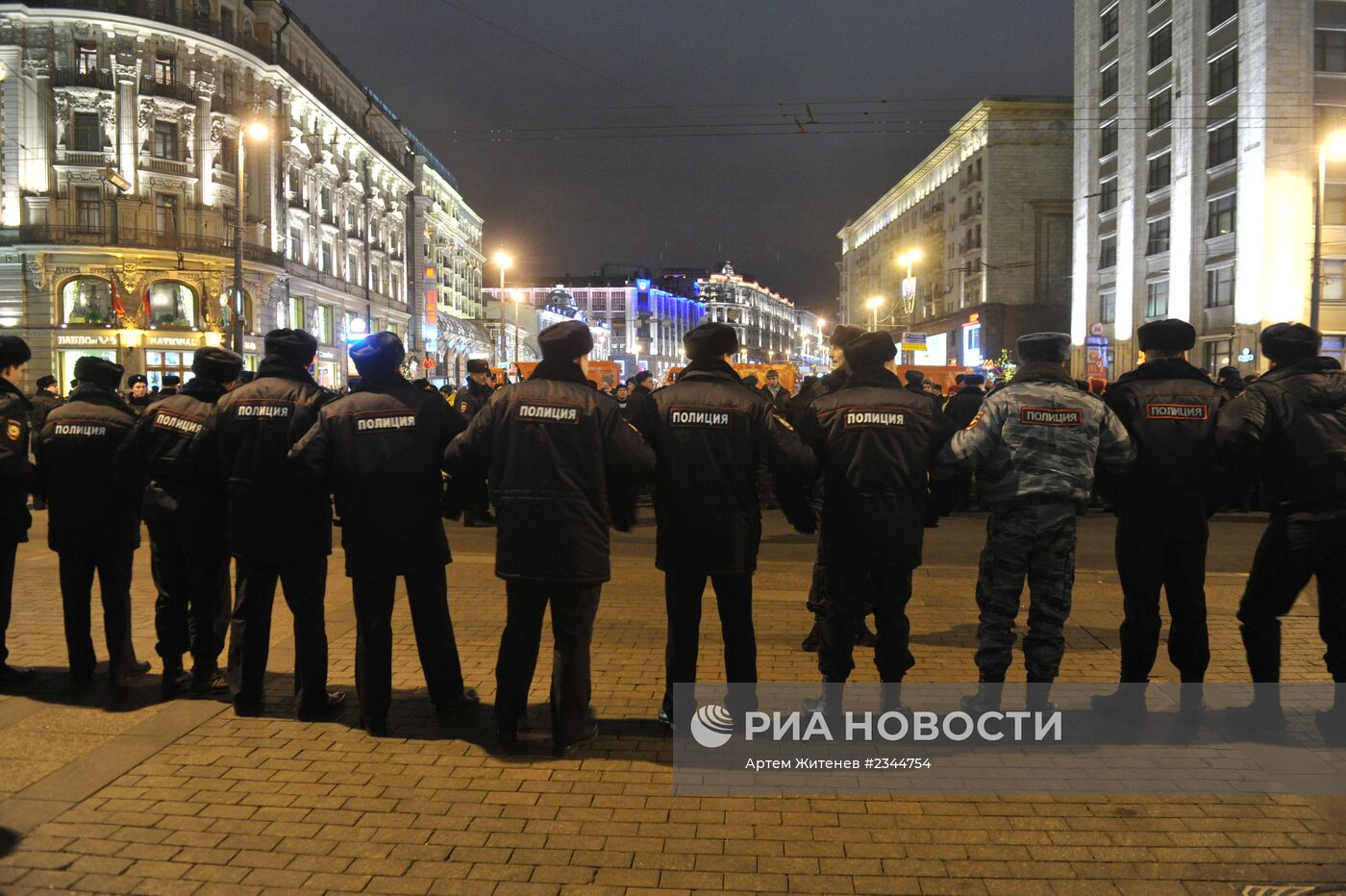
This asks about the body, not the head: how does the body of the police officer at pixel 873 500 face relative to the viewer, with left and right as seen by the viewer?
facing away from the viewer

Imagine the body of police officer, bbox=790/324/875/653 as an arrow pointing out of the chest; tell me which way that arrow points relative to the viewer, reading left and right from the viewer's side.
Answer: facing the viewer and to the left of the viewer

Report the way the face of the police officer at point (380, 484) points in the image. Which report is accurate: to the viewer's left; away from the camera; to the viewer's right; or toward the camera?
away from the camera

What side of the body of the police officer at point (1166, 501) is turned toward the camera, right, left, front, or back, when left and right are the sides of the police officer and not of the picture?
back

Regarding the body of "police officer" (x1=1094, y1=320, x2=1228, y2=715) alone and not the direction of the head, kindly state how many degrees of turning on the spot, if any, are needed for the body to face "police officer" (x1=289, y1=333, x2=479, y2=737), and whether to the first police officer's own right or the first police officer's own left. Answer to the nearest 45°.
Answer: approximately 135° to the first police officer's own left

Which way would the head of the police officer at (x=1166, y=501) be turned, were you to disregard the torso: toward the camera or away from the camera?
away from the camera

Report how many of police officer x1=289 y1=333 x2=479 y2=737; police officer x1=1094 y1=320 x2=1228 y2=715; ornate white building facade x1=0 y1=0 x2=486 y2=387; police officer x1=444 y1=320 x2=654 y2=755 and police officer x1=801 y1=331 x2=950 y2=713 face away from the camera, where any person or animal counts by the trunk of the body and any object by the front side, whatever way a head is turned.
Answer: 4

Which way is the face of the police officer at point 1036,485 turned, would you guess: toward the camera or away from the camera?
away from the camera

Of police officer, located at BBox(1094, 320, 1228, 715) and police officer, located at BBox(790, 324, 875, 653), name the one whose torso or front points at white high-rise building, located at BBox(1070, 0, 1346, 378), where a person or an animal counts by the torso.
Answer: police officer, located at BBox(1094, 320, 1228, 715)

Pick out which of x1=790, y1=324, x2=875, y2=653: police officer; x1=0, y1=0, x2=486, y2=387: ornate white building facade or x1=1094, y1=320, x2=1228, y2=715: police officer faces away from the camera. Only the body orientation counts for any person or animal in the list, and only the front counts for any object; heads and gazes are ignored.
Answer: x1=1094, y1=320, x2=1228, y2=715: police officer

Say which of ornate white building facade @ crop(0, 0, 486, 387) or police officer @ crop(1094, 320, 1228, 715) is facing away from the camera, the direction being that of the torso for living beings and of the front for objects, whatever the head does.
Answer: the police officer

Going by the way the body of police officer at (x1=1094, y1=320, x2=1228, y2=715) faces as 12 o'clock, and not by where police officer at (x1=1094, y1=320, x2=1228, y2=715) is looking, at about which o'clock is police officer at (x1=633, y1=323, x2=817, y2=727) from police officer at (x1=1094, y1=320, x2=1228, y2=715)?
police officer at (x1=633, y1=323, x2=817, y2=727) is roughly at 8 o'clock from police officer at (x1=1094, y1=320, x2=1228, y2=715).

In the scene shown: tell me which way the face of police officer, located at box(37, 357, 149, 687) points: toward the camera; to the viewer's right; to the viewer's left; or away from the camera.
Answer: away from the camera

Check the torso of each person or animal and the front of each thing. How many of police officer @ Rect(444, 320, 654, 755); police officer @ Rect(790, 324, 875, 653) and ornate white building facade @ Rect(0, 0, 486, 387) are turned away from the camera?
1

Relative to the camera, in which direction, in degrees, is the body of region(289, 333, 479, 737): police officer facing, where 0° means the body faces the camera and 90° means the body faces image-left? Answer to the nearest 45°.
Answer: approximately 180°
